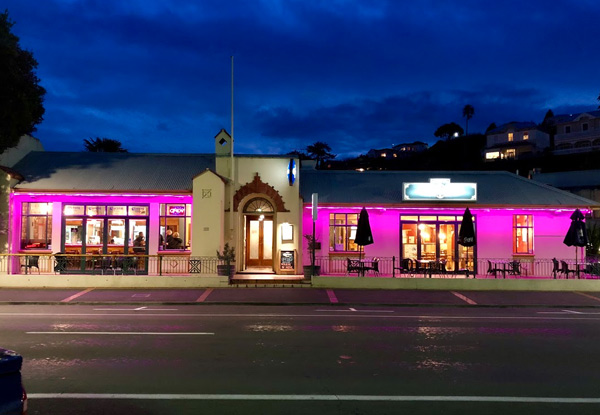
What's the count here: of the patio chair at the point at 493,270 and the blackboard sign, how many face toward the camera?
1

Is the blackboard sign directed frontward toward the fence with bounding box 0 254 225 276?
no

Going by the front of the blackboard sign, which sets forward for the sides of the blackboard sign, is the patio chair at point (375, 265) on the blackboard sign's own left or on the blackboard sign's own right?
on the blackboard sign's own left

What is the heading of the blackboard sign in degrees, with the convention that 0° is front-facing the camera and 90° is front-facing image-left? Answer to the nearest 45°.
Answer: approximately 0°

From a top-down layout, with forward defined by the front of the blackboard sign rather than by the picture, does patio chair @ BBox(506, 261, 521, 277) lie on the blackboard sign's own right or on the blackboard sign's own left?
on the blackboard sign's own left

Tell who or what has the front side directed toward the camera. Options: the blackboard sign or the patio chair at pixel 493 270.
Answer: the blackboard sign

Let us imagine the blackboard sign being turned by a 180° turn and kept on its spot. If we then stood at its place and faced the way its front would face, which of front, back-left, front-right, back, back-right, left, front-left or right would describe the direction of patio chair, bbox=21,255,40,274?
left

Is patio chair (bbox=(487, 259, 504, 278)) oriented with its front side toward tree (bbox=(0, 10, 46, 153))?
no

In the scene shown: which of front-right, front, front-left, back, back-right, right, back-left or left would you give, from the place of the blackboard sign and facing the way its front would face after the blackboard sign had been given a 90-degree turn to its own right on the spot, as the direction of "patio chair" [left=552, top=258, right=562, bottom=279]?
back

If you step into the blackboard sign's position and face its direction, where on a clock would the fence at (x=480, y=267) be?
The fence is roughly at 9 o'clock from the blackboard sign.

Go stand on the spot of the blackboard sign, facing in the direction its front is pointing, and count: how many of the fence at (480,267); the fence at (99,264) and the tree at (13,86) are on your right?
2
